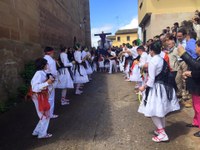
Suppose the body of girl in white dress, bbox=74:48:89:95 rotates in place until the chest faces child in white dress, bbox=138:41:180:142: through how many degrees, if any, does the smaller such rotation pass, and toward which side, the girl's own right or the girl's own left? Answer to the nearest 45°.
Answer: approximately 90° to the girl's own right

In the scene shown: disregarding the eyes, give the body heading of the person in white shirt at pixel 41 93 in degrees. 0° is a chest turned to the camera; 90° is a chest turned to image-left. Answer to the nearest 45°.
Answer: approximately 270°

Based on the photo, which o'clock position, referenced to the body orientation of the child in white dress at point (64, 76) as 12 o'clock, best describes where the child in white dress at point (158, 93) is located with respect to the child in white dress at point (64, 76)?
the child in white dress at point (158, 93) is roughly at 2 o'clock from the child in white dress at point (64, 76).

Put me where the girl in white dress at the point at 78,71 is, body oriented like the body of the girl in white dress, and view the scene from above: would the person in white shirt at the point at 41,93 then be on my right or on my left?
on my right

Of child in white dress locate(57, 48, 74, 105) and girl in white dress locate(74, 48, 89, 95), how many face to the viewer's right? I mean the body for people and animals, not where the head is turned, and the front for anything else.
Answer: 2

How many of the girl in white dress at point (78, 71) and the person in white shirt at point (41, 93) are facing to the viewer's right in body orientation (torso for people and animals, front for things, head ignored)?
2

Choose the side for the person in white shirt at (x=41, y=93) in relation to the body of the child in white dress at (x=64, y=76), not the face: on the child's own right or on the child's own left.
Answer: on the child's own right

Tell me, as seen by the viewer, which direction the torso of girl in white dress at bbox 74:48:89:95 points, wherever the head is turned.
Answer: to the viewer's right

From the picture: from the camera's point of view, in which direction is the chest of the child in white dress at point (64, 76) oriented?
to the viewer's right
